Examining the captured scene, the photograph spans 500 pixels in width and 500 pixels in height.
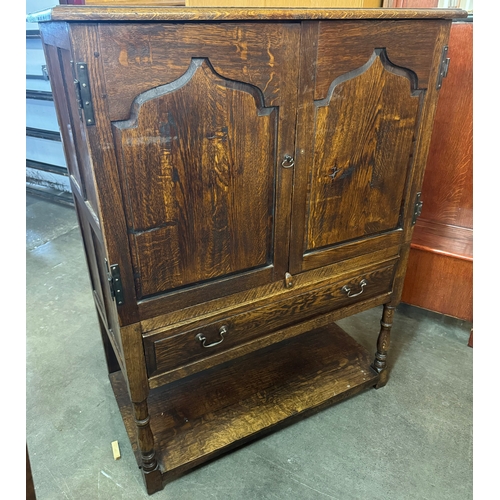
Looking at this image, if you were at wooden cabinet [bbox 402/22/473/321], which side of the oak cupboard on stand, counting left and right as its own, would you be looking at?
left

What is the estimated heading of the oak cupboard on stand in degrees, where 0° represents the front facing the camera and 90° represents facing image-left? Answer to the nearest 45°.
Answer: approximately 315°
